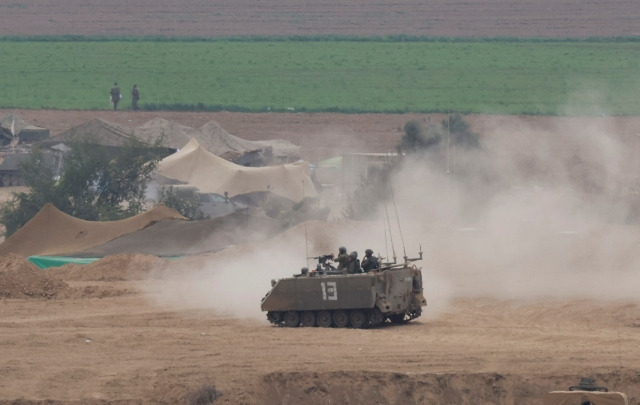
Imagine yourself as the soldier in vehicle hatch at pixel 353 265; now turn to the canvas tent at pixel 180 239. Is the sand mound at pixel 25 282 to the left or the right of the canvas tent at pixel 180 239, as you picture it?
left

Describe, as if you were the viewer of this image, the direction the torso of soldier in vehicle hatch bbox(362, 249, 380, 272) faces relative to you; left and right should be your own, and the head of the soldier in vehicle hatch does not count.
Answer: facing away from the viewer and to the left of the viewer

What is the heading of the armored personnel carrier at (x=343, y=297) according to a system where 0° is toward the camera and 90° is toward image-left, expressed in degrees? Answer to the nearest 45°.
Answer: approximately 135°

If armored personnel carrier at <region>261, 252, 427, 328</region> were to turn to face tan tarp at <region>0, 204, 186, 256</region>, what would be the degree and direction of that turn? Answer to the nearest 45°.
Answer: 0° — it already faces it

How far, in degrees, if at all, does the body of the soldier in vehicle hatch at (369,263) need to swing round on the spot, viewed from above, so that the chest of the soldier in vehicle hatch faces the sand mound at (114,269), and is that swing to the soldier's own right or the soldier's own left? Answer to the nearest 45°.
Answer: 0° — they already face it
